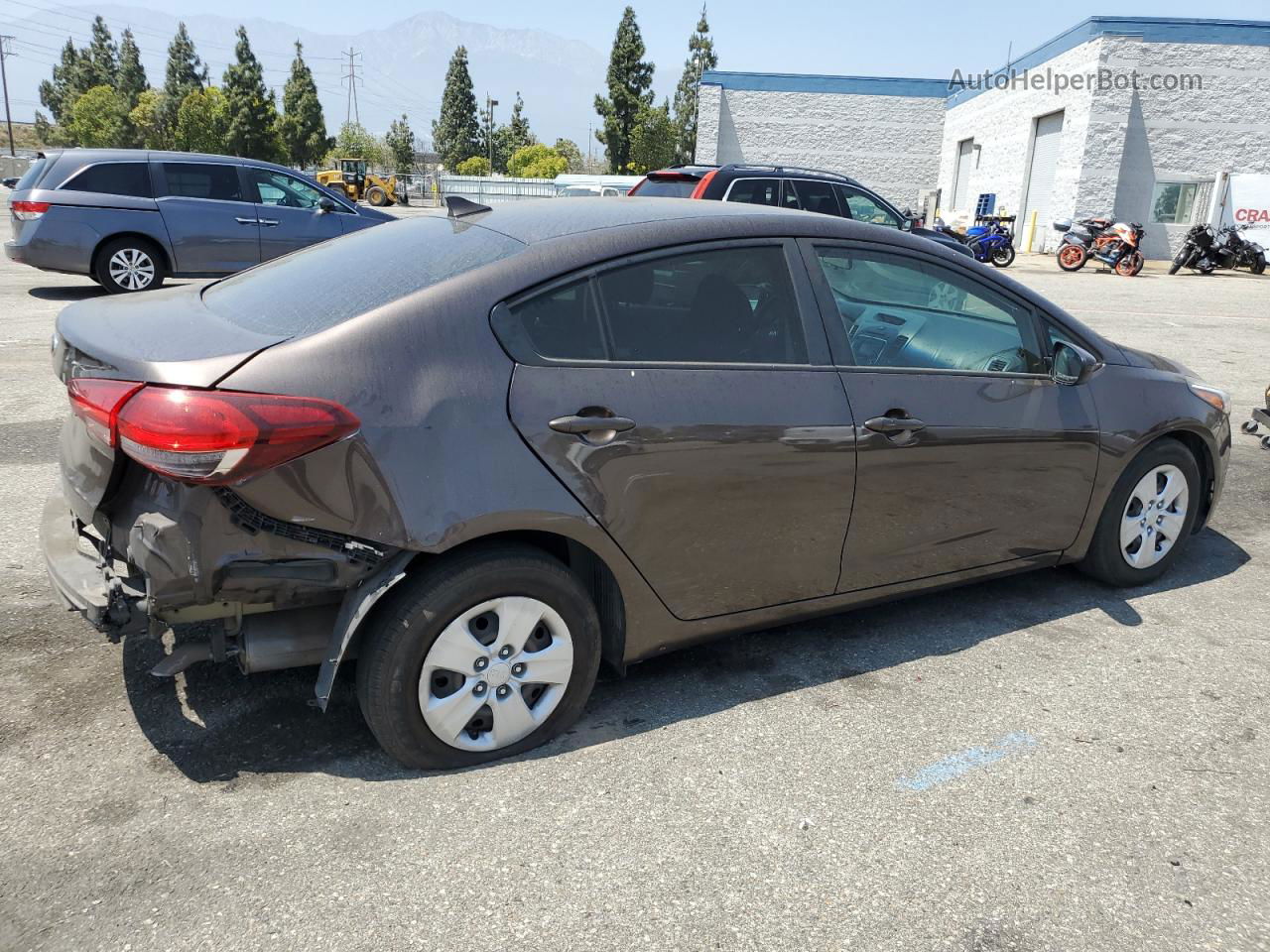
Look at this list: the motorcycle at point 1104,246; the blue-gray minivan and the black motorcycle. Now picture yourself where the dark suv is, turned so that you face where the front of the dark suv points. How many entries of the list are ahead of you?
2

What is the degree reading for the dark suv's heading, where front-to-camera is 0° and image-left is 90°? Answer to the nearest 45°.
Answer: approximately 225°

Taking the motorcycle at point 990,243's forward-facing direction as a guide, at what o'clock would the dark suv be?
The dark suv is roughly at 2 o'clock from the motorcycle.
